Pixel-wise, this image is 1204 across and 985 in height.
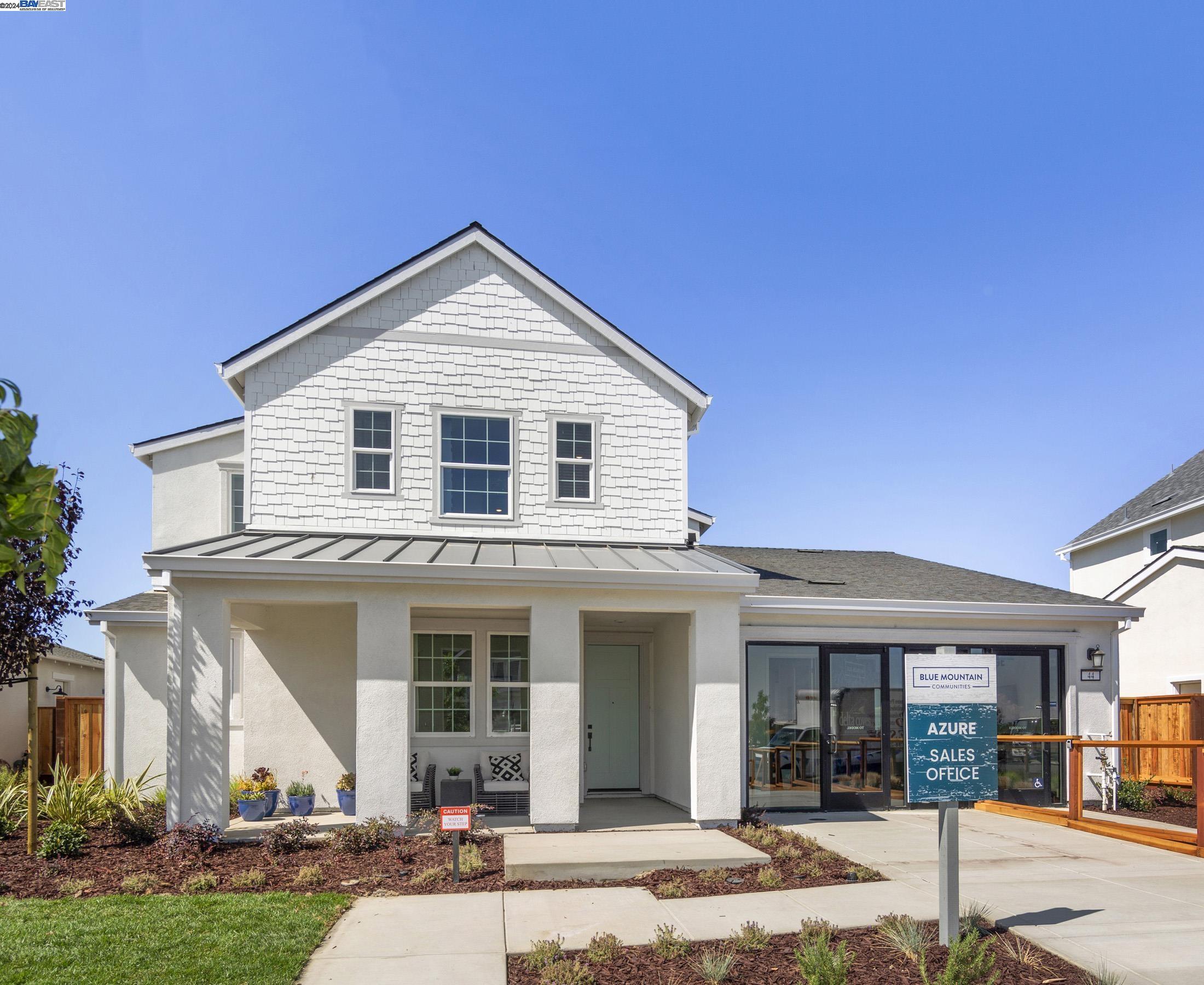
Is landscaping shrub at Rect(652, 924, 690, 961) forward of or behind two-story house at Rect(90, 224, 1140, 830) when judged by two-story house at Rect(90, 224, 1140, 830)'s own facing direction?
forward

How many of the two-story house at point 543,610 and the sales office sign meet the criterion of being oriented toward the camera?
2

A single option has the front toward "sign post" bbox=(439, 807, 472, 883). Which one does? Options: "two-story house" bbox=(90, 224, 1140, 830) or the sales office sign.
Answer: the two-story house

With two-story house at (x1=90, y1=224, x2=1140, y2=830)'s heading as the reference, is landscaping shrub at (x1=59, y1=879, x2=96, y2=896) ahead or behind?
ahead

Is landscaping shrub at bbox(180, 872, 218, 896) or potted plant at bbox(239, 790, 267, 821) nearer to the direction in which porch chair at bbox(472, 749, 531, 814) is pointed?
the landscaping shrub

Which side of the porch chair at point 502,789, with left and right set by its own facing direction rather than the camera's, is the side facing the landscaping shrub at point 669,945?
front

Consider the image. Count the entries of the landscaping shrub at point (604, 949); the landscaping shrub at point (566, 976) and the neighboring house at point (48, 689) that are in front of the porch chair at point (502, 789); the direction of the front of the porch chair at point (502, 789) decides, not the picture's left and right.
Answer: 2

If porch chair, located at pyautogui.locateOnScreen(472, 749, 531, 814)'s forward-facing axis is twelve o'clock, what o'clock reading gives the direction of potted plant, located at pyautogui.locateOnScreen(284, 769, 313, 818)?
The potted plant is roughly at 3 o'clock from the porch chair.

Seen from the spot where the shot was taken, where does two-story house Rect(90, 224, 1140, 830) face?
facing the viewer

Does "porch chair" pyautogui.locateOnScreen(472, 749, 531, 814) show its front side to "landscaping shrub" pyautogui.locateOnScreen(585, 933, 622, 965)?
yes

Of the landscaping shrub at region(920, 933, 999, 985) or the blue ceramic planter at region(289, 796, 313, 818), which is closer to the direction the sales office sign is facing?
the landscaping shrub

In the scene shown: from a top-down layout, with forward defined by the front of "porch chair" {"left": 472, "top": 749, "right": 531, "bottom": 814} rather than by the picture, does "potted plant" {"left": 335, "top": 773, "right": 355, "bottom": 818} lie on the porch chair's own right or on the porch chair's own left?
on the porch chair's own right

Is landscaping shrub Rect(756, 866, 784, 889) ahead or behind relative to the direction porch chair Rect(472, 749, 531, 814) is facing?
ahead

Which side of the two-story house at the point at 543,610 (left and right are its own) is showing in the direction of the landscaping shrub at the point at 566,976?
front
